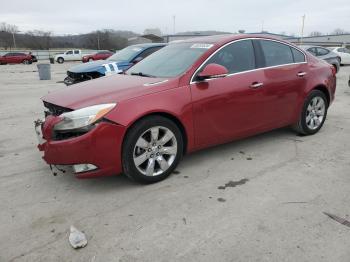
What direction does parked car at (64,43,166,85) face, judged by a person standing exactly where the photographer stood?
facing the viewer and to the left of the viewer

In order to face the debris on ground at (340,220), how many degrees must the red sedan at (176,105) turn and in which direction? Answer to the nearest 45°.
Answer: approximately 90° to its left

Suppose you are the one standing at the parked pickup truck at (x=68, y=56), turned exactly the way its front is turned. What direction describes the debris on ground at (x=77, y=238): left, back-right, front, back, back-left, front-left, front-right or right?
left

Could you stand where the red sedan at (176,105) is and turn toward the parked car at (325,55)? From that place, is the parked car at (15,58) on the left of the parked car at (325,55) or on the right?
left

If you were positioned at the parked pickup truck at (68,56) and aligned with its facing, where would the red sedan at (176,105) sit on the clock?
The red sedan is roughly at 9 o'clock from the parked pickup truck.

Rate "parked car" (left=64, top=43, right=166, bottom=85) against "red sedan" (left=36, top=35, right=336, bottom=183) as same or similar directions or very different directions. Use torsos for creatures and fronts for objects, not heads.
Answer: same or similar directions

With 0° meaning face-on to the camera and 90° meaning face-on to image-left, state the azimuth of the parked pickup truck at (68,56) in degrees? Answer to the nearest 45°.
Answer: approximately 90°

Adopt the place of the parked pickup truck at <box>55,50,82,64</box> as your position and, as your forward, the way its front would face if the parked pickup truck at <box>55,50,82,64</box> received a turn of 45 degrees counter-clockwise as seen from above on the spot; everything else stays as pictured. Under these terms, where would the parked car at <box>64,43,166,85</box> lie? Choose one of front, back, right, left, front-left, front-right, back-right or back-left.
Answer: front-left

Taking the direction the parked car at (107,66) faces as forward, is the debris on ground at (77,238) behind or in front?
in front

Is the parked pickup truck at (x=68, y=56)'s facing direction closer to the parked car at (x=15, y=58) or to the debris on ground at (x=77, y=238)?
the parked car

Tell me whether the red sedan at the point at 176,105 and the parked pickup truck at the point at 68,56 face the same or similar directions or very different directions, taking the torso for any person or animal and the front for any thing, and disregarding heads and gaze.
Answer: same or similar directions
